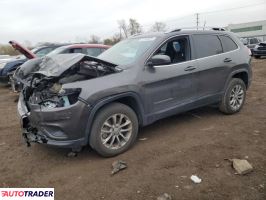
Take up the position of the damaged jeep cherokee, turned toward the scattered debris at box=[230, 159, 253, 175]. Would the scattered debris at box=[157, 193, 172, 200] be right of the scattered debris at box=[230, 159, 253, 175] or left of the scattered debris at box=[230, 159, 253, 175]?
right

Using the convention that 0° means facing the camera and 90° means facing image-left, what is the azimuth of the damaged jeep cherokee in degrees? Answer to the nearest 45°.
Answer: approximately 45°

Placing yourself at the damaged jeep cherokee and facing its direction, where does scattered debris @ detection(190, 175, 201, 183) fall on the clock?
The scattered debris is roughly at 9 o'clock from the damaged jeep cherokee.

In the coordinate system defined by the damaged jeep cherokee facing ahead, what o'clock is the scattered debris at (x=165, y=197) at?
The scattered debris is roughly at 10 o'clock from the damaged jeep cherokee.

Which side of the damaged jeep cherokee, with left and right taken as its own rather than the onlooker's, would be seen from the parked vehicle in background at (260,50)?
back

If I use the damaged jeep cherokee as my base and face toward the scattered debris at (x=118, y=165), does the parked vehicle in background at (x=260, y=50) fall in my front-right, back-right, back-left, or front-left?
back-left

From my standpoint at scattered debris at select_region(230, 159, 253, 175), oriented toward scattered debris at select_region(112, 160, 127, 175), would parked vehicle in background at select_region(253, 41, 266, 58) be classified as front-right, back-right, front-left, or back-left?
back-right
